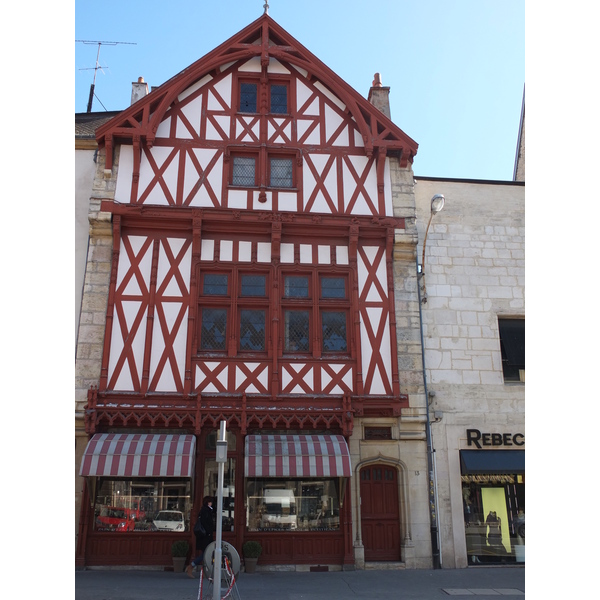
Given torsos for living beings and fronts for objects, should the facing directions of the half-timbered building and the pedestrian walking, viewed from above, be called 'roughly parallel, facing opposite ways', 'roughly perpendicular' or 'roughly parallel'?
roughly perpendicular

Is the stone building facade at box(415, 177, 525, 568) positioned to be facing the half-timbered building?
no

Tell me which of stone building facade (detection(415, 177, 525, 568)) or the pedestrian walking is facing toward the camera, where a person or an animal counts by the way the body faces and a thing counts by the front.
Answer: the stone building facade

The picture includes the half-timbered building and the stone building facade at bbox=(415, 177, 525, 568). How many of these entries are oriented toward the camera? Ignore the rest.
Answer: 2

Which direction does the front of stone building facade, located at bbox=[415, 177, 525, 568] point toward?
toward the camera

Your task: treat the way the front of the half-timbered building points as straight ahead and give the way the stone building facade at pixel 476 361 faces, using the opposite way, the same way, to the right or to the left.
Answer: the same way

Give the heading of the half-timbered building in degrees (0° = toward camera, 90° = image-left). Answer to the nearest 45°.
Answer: approximately 0°

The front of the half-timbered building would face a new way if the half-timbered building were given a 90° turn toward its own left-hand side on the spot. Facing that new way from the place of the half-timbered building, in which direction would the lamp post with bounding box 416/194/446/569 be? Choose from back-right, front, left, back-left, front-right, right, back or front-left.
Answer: front

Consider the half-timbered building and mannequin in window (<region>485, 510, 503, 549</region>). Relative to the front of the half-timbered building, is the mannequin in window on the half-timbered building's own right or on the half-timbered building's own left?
on the half-timbered building's own left

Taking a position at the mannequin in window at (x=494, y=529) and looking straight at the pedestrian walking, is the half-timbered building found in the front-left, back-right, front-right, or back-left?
front-right
